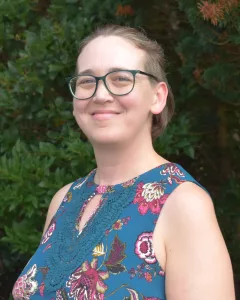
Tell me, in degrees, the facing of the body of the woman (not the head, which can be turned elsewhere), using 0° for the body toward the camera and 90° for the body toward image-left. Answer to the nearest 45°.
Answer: approximately 45°

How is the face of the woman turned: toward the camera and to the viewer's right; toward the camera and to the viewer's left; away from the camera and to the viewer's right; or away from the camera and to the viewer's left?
toward the camera and to the viewer's left
